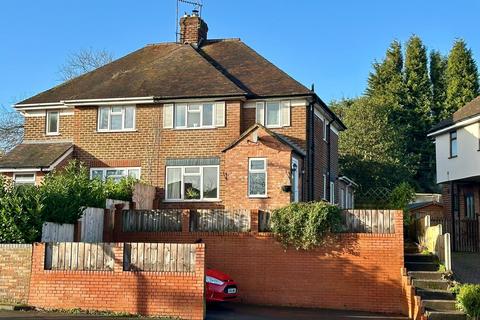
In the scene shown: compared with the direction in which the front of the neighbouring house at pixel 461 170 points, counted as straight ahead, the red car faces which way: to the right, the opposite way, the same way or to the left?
to the left

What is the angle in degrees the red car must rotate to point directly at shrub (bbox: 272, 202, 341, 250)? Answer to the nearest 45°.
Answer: approximately 90° to its left

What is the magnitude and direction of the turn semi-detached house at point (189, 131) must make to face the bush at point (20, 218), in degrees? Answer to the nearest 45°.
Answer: approximately 45° to its right

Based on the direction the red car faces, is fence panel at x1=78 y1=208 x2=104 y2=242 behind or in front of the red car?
behind

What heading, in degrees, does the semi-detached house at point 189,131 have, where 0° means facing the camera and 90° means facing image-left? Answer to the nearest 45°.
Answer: approximately 0°

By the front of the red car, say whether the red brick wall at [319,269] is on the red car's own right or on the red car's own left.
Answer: on the red car's own left

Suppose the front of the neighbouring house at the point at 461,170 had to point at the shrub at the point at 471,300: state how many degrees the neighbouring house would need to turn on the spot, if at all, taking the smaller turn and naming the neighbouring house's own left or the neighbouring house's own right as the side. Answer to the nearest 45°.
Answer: approximately 45° to the neighbouring house's own left

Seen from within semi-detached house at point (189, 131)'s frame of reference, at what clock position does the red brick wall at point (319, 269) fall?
The red brick wall is roughly at 11 o'clock from the semi-detached house.

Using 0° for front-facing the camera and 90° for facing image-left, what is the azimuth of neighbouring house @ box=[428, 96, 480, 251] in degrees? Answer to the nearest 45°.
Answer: approximately 45°
